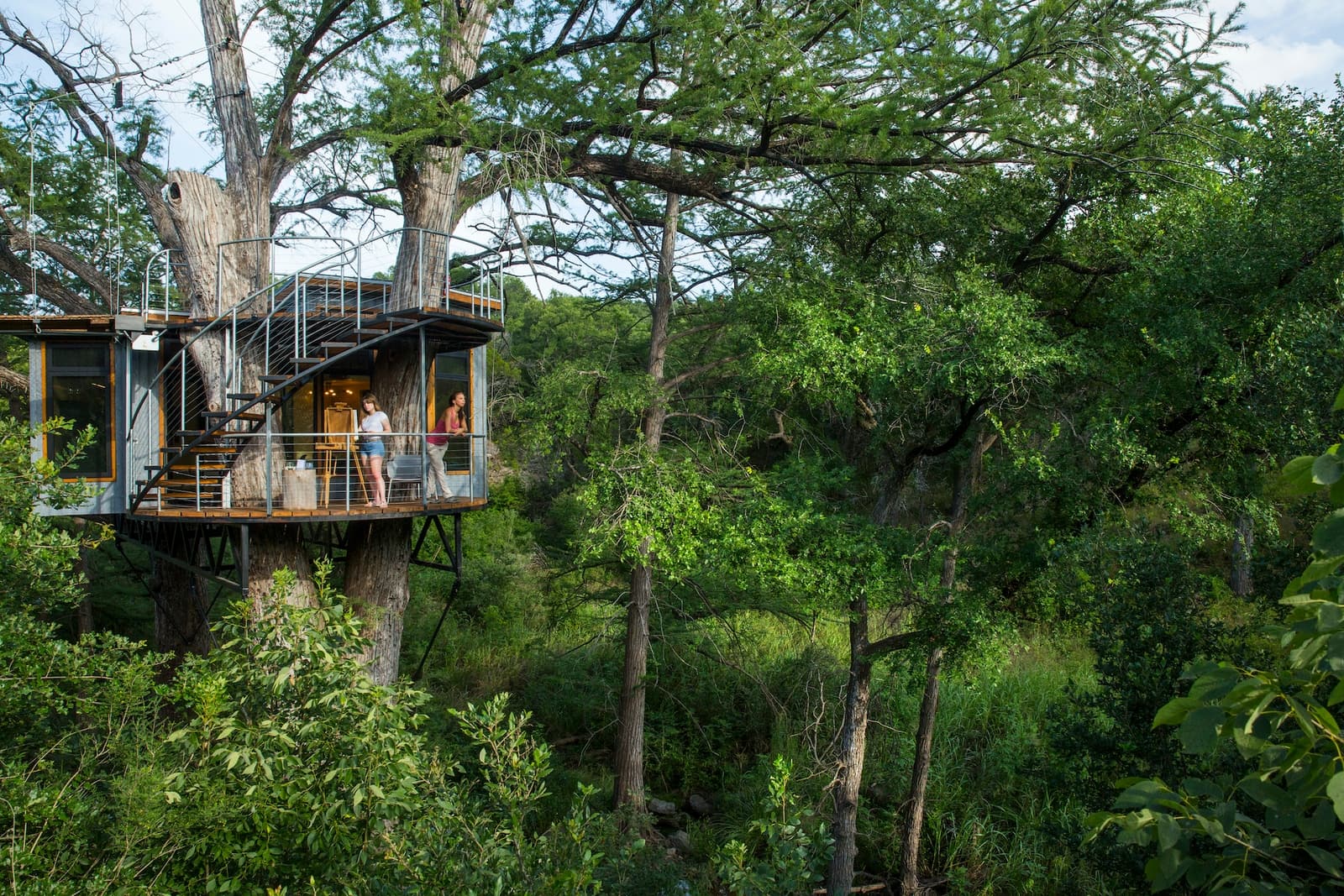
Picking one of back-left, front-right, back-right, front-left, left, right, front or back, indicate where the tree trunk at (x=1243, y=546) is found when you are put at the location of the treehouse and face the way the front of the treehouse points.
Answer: front-left

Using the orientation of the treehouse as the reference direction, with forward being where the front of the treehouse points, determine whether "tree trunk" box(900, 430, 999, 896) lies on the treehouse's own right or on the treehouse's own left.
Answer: on the treehouse's own left

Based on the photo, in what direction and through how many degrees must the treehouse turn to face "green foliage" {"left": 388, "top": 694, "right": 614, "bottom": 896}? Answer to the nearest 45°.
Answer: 0° — it already faces it

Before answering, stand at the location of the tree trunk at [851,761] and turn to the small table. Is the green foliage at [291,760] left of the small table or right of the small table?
left

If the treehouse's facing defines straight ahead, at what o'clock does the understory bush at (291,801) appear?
The understory bush is roughly at 12 o'clock from the treehouse.

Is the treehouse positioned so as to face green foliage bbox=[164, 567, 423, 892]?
yes
